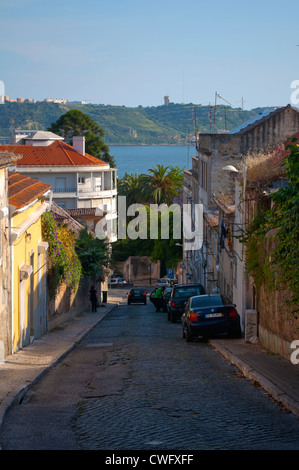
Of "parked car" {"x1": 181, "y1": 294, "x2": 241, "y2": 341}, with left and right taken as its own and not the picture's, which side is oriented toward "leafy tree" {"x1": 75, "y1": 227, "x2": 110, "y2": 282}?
front

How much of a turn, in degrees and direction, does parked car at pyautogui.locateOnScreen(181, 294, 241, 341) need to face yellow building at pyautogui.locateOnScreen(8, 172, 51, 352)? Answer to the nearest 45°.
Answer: approximately 90° to its left

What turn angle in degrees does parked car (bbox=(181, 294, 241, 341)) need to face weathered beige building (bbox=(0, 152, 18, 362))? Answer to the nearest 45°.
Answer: approximately 135° to its left

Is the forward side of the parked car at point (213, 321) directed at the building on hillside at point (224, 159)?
yes

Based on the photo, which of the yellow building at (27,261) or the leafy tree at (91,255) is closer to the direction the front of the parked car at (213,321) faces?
the leafy tree

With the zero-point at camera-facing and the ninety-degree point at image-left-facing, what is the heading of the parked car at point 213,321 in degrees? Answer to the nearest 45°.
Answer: approximately 180°

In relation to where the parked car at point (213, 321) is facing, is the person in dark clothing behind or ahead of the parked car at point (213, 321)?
ahead

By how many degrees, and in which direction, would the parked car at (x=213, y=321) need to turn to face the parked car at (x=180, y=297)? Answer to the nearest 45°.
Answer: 0° — it already faces it
